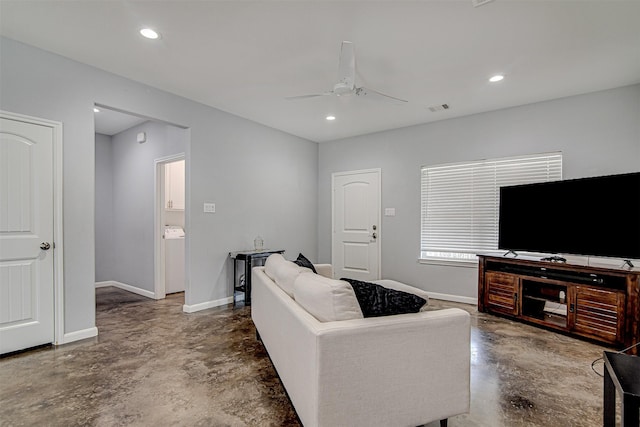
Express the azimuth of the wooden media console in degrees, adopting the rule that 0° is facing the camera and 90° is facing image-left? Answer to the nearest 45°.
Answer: approximately 45°

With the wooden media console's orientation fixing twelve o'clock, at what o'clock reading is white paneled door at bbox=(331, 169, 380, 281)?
The white paneled door is roughly at 2 o'clock from the wooden media console.

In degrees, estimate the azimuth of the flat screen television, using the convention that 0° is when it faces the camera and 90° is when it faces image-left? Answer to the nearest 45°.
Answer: approximately 45°

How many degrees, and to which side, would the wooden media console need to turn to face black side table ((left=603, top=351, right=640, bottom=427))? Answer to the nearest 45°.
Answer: approximately 45° to its left

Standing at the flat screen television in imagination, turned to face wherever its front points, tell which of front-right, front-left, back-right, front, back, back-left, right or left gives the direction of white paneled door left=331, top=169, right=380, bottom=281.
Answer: front-right
